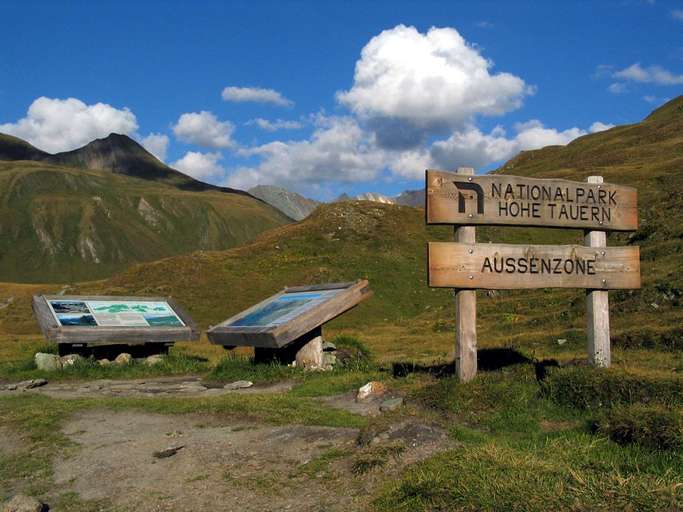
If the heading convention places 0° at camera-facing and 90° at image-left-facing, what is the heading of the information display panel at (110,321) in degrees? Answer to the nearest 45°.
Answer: approximately 0°

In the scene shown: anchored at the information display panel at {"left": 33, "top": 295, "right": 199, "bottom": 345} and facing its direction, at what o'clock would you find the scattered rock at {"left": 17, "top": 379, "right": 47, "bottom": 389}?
The scattered rock is roughly at 1 o'clock from the information display panel.

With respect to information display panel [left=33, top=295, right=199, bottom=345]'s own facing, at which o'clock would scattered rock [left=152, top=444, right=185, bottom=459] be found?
The scattered rock is roughly at 12 o'clock from the information display panel.

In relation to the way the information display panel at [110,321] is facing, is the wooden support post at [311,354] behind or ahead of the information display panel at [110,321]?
ahead

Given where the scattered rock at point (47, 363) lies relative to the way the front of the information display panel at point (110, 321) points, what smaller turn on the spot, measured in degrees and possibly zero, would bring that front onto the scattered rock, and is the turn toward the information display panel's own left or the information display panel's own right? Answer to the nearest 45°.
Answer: approximately 45° to the information display panel's own right

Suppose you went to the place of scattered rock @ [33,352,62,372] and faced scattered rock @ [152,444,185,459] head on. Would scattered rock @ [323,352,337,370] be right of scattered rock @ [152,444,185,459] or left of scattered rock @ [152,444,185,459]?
left

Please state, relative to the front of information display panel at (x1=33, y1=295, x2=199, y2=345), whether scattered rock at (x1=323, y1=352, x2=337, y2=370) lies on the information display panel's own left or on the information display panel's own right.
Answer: on the information display panel's own left

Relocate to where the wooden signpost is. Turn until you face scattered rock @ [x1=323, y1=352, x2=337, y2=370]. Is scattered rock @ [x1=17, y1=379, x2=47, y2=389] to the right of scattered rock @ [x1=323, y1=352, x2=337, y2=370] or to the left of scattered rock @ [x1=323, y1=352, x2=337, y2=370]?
left

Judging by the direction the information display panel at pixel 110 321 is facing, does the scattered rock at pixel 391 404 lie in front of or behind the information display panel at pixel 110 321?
in front
